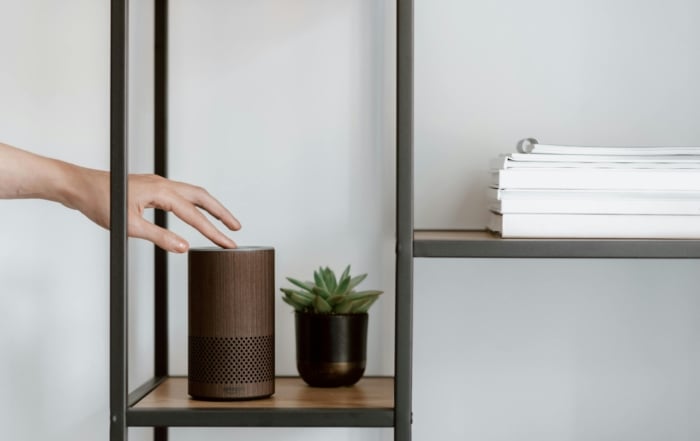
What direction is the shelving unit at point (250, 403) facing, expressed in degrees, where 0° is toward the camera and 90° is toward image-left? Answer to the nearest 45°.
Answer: approximately 0°
